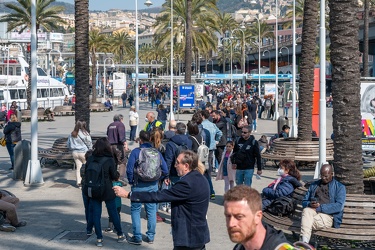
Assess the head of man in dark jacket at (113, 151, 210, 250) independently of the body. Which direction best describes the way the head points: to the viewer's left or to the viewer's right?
to the viewer's left

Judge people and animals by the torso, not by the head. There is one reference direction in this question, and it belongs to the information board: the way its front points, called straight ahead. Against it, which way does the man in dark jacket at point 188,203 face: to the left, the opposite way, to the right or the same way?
to the right

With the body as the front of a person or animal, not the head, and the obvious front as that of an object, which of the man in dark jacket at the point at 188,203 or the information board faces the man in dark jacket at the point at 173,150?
the information board

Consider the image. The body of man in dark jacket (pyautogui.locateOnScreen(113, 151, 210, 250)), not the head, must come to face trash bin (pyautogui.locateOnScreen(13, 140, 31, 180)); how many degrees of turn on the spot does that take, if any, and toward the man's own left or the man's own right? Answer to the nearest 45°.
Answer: approximately 90° to the man's own right

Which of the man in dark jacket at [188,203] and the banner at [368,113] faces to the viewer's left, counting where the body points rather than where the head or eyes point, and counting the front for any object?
the man in dark jacket

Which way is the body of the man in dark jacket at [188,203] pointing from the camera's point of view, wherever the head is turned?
to the viewer's left

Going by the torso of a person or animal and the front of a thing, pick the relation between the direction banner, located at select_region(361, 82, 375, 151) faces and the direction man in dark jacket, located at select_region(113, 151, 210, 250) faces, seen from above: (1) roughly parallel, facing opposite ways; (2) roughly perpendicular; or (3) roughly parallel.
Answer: roughly perpendicular
